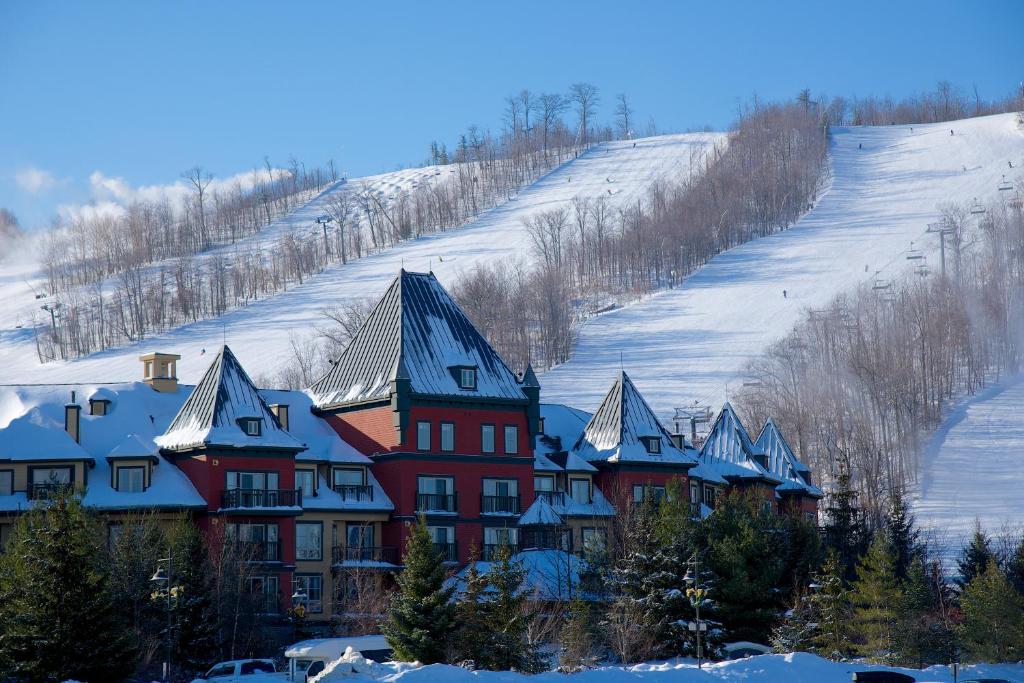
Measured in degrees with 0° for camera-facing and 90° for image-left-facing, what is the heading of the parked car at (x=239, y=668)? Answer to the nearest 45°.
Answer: approximately 90°

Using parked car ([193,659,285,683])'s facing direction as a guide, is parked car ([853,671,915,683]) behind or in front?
behind
